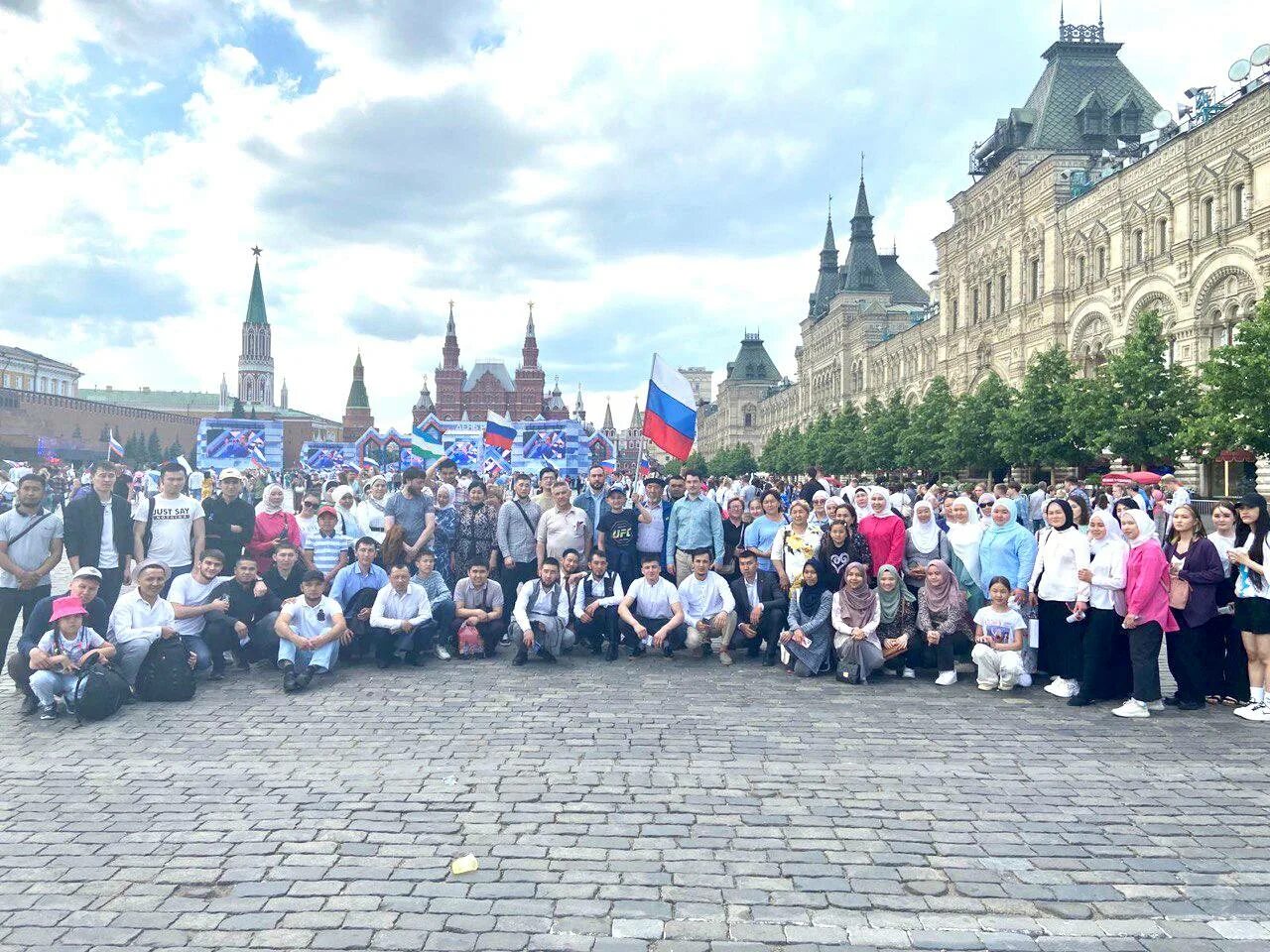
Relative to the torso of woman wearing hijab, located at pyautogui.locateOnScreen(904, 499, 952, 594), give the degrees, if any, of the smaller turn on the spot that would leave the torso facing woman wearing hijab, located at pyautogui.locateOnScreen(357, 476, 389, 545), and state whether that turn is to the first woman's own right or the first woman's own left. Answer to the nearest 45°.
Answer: approximately 90° to the first woman's own right

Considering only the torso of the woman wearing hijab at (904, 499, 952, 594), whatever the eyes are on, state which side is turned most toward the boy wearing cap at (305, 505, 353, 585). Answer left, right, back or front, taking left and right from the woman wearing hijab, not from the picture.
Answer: right

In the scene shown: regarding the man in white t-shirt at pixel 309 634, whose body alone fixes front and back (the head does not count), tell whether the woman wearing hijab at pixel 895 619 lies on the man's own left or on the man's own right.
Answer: on the man's own left

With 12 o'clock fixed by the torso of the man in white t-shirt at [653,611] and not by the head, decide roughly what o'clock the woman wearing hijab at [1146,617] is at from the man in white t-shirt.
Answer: The woman wearing hijab is roughly at 10 o'clock from the man in white t-shirt.

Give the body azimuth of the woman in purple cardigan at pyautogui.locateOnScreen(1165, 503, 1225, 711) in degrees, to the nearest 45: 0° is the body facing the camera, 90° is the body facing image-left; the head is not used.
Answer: approximately 45°

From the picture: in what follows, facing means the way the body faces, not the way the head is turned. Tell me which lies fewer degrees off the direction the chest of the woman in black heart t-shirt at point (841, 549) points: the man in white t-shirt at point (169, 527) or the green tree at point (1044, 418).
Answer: the man in white t-shirt
